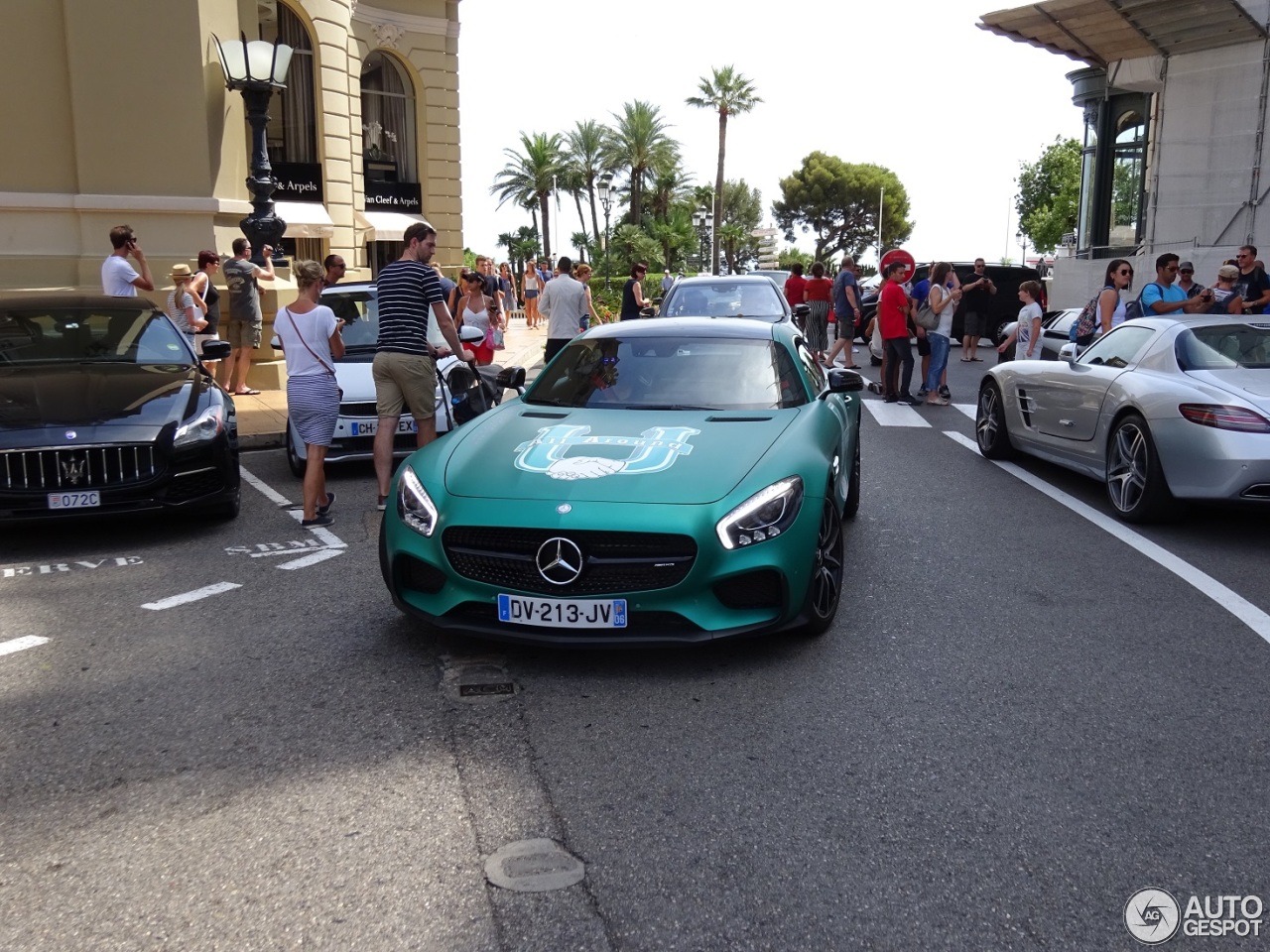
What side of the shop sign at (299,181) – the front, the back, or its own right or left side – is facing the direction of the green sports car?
front

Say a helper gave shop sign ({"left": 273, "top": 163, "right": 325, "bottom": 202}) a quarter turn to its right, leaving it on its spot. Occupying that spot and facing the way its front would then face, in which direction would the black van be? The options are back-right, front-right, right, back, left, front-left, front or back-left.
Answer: back

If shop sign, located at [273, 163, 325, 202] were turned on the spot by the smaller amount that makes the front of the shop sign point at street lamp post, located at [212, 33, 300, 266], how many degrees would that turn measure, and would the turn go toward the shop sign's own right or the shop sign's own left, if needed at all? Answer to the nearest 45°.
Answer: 0° — it already faces it

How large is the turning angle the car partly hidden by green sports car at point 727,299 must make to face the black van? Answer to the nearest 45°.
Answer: approximately 135° to its left

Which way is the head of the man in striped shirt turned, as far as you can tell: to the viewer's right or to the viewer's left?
to the viewer's right

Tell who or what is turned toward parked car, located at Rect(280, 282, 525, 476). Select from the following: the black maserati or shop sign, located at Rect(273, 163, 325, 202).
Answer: the shop sign

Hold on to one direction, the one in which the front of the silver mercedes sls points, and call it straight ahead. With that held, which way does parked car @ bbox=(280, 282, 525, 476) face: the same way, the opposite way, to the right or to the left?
the opposite way

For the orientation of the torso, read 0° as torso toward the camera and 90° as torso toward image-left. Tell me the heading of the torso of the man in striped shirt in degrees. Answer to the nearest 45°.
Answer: approximately 225°

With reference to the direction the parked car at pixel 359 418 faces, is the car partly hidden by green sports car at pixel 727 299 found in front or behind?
behind

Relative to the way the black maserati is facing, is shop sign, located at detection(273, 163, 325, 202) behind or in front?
behind
